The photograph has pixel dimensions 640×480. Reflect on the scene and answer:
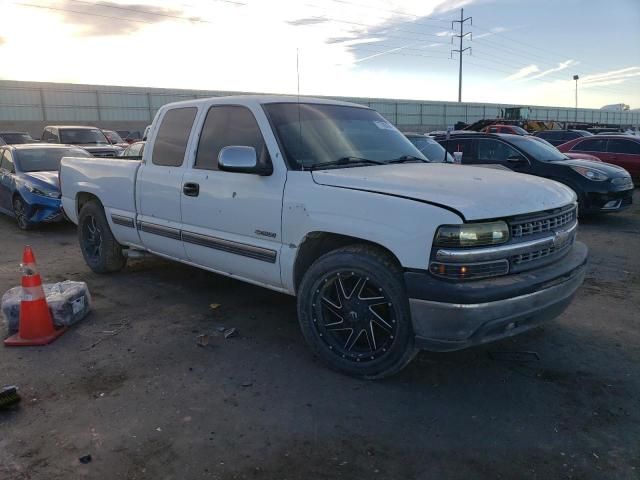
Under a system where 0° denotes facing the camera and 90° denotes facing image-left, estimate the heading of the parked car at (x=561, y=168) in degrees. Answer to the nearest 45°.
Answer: approximately 315°

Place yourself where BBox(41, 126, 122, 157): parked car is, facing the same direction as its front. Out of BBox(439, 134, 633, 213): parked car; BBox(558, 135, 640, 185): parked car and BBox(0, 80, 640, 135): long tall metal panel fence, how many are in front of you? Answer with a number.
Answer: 2

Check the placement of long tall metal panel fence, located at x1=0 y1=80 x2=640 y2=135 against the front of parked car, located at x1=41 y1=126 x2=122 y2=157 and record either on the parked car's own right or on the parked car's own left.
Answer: on the parked car's own left

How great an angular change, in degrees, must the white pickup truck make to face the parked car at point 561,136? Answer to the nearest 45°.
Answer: approximately 90° to its left

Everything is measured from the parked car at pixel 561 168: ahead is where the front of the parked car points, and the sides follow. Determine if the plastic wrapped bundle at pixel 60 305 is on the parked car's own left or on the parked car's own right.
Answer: on the parked car's own right

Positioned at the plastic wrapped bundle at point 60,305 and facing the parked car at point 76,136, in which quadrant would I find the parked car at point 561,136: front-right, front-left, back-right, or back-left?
front-right

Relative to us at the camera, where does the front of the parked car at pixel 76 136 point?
facing the viewer and to the right of the viewer

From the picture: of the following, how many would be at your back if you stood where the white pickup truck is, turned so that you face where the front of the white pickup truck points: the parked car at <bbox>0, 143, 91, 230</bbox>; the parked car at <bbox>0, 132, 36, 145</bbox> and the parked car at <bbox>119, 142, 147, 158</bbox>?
3

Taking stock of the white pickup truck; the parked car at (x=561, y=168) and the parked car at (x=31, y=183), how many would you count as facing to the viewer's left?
0

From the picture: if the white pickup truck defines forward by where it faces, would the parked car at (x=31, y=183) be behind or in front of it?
behind

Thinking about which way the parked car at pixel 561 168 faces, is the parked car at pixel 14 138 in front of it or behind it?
behind

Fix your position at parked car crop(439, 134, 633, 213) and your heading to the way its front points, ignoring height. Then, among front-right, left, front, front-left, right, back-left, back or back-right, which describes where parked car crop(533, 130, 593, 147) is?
back-left

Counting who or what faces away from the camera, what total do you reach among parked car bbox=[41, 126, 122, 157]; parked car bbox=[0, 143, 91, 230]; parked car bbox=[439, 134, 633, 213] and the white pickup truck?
0

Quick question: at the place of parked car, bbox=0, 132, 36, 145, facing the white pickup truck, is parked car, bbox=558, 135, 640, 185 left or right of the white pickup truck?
left
